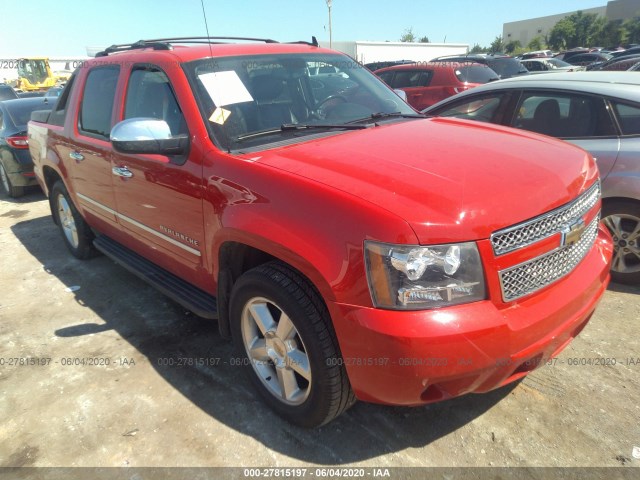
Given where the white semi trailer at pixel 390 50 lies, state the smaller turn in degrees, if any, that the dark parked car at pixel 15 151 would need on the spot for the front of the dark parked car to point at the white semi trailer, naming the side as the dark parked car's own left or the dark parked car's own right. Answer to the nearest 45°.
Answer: approximately 90° to the dark parked car's own right

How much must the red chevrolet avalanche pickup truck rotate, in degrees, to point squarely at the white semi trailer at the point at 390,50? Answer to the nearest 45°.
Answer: approximately 135° to its left

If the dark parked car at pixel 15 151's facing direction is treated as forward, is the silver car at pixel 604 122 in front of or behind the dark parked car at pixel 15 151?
behind

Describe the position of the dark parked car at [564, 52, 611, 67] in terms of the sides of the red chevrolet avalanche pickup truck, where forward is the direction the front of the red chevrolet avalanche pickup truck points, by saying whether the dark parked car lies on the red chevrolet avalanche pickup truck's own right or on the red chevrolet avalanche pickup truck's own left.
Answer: on the red chevrolet avalanche pickup truck's own left

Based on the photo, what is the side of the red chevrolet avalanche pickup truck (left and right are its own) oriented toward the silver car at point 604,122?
left

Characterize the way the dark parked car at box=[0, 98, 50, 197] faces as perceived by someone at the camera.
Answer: facing away from the viewer and to the left of the viewer

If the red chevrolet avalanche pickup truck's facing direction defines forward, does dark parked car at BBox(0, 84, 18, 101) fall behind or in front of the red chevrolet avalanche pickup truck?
behind

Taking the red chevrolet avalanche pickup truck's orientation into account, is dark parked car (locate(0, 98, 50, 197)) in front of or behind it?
behind

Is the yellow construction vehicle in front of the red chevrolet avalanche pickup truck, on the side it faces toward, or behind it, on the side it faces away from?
behind

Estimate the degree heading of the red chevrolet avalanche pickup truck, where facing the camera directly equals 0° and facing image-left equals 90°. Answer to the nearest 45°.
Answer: approximately 315°
